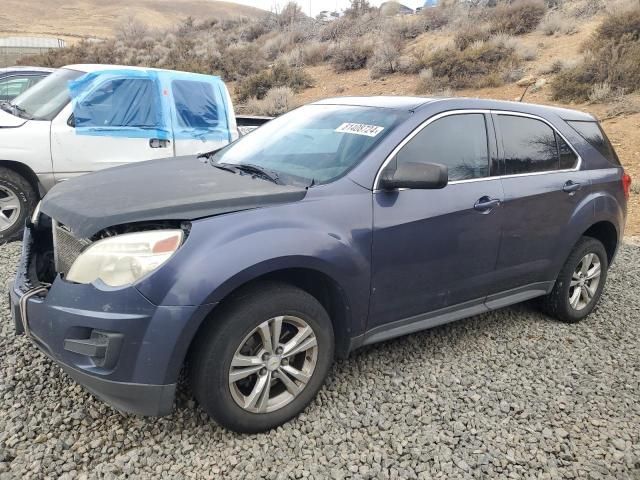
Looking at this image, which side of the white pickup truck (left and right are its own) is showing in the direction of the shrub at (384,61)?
back

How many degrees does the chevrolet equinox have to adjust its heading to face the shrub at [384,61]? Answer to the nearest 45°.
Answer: approximately 135° to its right

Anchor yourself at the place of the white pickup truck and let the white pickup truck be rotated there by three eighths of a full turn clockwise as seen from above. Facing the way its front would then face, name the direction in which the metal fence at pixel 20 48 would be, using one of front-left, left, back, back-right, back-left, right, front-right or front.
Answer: front

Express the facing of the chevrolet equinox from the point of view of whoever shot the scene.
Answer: facing the viewer and to the left of the viewer

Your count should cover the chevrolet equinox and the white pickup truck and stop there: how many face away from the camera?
0

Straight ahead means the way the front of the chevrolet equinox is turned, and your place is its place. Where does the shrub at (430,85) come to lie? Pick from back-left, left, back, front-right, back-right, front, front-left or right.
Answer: back-right

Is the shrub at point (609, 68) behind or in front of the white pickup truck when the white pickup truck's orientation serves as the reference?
behind

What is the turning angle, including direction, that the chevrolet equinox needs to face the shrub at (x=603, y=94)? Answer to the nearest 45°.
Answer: approximately 180°

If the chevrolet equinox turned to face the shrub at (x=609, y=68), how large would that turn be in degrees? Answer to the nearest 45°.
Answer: approximately 180°

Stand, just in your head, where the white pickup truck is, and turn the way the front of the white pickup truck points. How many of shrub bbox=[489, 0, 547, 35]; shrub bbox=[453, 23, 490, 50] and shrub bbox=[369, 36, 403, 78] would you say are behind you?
3

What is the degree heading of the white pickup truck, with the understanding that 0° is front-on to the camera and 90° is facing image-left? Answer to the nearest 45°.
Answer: approximately 45°

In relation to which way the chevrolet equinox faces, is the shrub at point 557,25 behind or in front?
behind

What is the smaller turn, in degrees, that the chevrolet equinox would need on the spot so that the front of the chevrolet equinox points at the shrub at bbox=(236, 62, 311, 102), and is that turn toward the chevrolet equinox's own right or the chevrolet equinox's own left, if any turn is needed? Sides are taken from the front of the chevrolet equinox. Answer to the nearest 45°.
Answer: approximately 135° to the chevrolet equinox's own right

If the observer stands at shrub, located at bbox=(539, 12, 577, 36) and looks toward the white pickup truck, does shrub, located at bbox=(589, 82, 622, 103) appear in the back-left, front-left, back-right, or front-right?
front-left
